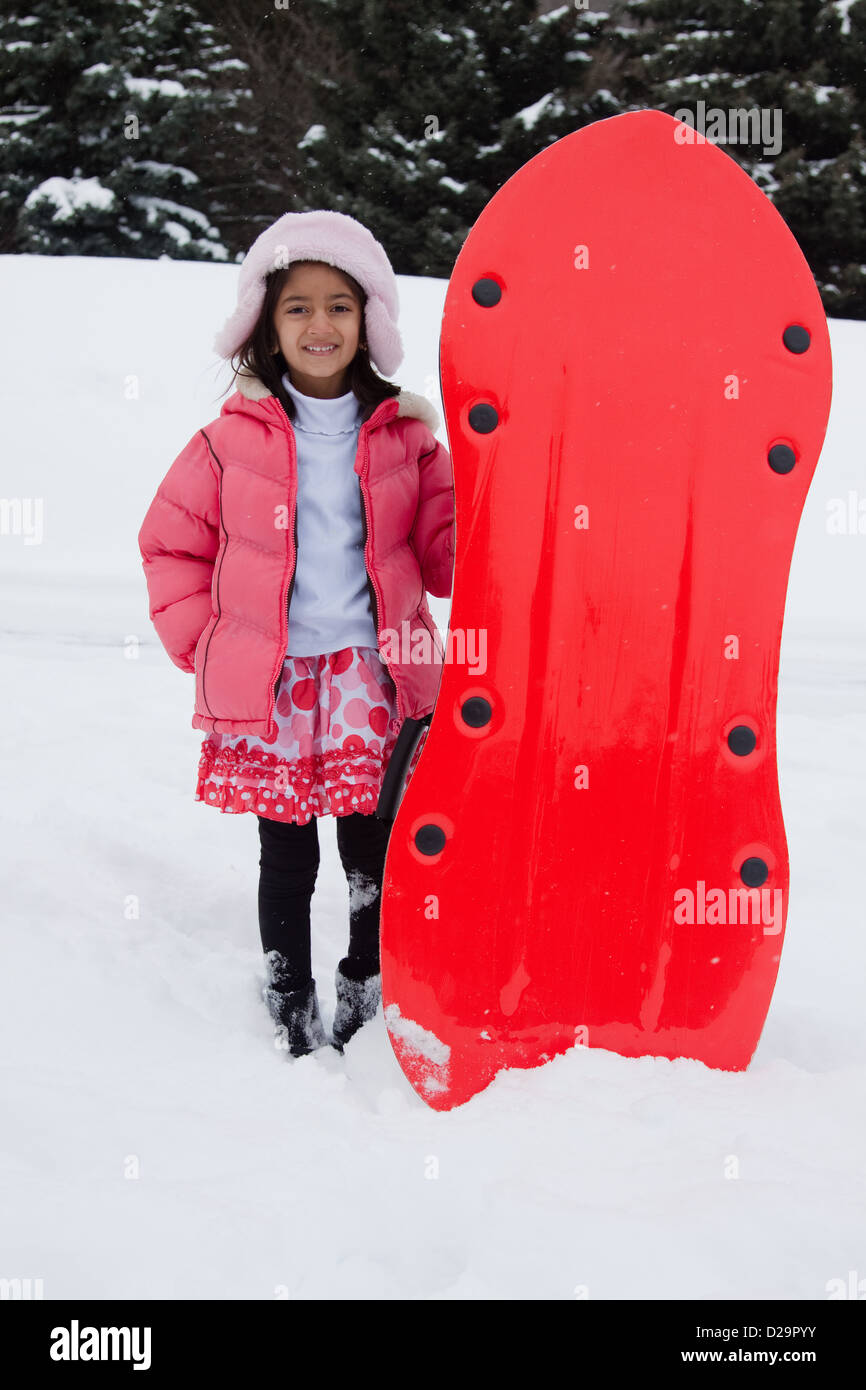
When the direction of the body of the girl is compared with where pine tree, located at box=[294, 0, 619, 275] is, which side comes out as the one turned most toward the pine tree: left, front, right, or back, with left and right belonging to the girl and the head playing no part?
back

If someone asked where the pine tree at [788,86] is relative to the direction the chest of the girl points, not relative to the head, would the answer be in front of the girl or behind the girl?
behind

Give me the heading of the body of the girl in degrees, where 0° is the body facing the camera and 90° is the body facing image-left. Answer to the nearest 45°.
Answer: approximately 0°

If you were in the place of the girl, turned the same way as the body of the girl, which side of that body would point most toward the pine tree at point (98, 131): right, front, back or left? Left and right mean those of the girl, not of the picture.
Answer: back
